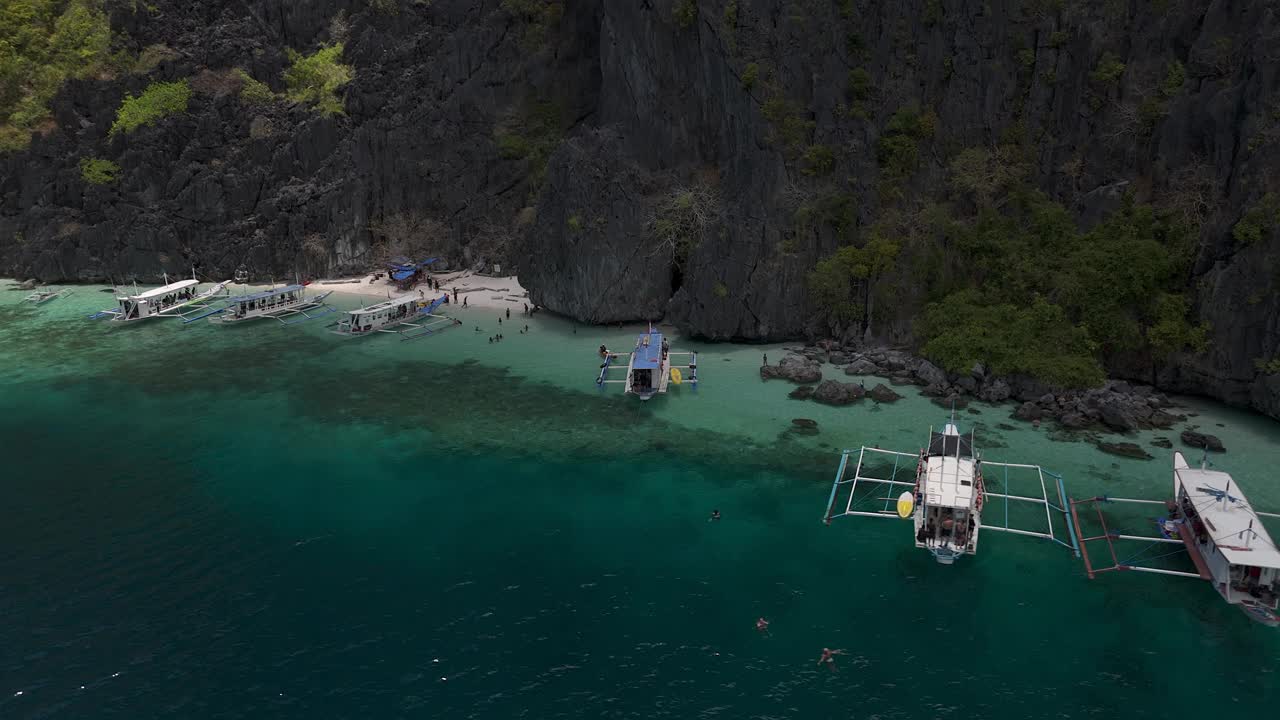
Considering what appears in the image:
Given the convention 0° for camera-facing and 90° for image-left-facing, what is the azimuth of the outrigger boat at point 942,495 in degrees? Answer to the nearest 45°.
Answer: approximately 180°

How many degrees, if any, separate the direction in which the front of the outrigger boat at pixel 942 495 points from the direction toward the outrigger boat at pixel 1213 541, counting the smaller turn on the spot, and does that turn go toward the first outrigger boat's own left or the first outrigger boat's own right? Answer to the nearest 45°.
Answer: approximately 90° to the first outrigger boat's own right

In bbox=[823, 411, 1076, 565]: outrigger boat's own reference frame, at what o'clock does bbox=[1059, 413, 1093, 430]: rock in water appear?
The rock in water is roughly at 1 o'clock from the outrigger boat.

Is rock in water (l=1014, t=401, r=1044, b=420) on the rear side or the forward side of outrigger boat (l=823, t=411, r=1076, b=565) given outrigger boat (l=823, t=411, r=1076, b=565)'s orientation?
on the forward side

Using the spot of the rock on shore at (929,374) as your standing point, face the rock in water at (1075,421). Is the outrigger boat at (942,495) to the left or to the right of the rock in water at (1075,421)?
right

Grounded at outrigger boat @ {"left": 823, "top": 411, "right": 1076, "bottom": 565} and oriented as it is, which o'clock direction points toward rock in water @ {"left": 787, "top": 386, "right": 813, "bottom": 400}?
The rock in water is roughly at 11 o'clock from the outrigger boat.

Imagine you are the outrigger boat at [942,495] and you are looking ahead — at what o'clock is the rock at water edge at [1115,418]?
The rock at water edge is roughly at 1 o'clock from the outrigger boat.

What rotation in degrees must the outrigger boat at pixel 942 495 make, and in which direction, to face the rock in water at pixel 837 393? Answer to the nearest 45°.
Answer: approximately 45° to its left
